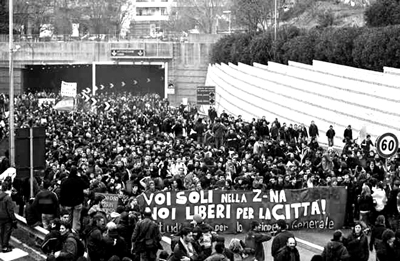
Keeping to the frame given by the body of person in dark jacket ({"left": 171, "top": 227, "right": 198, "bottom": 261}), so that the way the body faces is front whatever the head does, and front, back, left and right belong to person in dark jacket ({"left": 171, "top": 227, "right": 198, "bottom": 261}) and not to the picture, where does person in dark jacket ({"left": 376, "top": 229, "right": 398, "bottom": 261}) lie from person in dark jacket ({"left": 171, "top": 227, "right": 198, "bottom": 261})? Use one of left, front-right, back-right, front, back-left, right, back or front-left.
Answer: front-left

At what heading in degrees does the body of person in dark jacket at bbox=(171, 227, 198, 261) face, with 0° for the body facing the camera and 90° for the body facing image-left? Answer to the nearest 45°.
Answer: approximately 315°

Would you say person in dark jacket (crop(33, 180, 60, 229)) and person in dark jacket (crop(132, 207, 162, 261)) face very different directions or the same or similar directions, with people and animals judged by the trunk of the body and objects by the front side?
same or similar directions

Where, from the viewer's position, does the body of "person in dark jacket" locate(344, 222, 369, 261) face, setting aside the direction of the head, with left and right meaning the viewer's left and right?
facing the viewer

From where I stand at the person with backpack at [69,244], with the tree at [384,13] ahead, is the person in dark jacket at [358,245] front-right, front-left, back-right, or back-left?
front-right

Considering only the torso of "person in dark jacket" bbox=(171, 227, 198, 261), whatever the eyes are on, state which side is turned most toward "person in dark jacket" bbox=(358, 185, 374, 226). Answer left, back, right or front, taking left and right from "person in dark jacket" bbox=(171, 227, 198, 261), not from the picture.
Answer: left

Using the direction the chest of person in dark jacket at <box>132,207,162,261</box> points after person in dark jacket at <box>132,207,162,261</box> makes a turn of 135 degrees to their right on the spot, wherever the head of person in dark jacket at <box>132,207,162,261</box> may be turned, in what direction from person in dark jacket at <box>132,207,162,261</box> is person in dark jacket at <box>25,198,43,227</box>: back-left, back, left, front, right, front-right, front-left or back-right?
back
